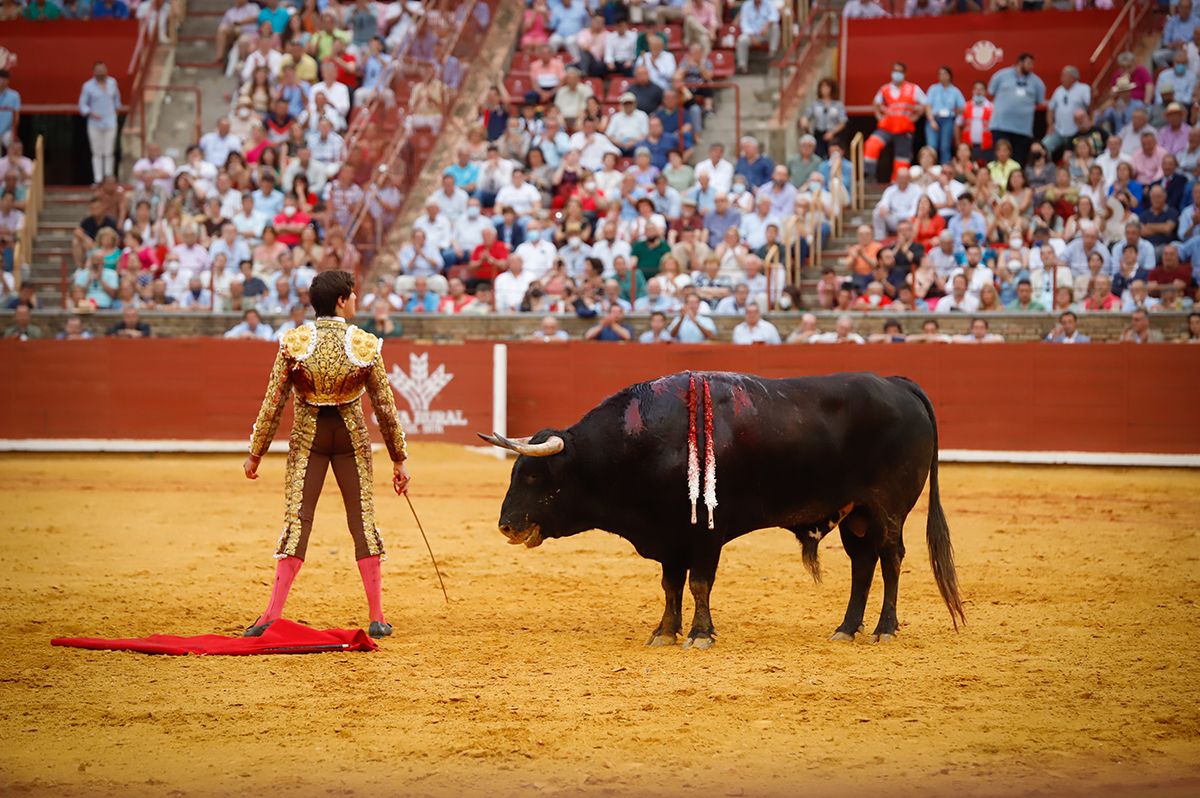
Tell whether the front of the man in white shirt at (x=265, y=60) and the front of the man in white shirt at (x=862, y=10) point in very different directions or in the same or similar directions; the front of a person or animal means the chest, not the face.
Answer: same or similar directions

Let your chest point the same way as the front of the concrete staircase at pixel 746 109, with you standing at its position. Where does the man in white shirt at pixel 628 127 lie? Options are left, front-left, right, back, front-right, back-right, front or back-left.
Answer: front-right

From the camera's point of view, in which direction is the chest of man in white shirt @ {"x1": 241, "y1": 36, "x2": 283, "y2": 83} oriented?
toward the camera

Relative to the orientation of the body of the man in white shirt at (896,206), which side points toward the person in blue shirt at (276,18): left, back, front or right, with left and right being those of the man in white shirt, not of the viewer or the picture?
right

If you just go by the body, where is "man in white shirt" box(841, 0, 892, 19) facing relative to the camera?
toward the camera

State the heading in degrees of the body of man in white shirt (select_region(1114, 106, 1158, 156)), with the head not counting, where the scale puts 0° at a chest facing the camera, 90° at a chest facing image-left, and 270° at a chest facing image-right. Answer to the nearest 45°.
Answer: approximately 45°

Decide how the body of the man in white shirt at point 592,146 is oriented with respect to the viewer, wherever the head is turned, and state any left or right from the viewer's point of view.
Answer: facing the viewer

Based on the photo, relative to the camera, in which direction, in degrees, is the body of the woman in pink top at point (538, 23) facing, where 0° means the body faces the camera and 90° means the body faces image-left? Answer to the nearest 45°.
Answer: approximately 0°

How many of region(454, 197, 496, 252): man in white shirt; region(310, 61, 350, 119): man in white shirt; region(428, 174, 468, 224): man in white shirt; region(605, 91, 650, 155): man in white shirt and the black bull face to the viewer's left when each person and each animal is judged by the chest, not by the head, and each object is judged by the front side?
1

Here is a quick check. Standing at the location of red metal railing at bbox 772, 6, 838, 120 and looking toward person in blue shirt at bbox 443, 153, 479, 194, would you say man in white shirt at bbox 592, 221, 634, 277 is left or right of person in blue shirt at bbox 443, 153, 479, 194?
left

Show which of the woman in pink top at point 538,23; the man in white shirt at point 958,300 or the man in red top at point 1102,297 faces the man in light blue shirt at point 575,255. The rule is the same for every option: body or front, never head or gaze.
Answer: the woman in pink top at point 538,23

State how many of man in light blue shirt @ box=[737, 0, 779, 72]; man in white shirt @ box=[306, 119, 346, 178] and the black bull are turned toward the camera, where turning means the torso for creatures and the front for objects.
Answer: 2

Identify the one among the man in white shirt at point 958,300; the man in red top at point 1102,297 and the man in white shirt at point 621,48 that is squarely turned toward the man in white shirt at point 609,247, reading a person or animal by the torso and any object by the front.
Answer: the man in white shirt at point 621,48

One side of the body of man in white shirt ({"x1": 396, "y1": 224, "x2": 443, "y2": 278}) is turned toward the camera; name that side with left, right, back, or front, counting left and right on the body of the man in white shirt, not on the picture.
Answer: front

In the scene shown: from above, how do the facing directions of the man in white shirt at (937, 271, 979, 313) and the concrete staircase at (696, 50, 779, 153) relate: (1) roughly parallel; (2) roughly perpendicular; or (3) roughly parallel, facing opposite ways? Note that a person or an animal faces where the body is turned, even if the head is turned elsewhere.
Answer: roughly parallel
